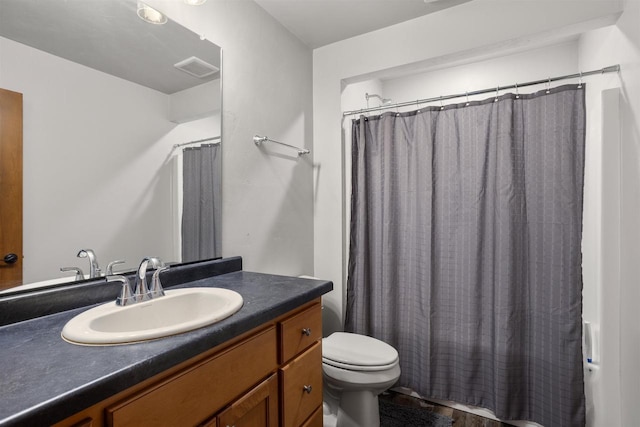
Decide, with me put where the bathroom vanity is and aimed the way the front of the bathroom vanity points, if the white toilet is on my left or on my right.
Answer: on my left

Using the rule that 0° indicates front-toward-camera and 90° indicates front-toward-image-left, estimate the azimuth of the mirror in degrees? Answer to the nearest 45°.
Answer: approximately 315°

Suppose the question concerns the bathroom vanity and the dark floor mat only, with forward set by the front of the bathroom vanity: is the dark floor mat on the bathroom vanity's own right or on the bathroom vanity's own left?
on the bathroom vanity's own left

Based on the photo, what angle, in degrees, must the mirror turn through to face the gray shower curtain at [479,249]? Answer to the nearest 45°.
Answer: approximately 45° to its left
